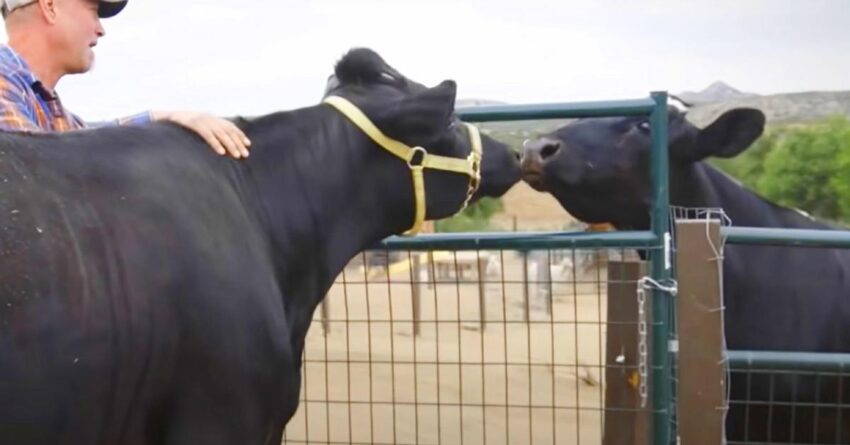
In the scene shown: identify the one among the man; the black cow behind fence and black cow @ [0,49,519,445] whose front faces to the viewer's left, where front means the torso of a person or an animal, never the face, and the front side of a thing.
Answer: the black cow behind fence

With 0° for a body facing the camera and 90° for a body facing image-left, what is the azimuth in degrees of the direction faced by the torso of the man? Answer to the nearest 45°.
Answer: approximately 270°

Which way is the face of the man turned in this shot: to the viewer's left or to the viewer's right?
to the viewer's right

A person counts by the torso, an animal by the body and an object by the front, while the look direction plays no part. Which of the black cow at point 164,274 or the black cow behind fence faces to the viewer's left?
the black cow behind fence

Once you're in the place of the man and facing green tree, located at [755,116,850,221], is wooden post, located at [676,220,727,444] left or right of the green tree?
right

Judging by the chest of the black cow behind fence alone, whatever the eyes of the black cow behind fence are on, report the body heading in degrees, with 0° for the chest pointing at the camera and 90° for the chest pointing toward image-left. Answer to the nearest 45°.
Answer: approximately 90°

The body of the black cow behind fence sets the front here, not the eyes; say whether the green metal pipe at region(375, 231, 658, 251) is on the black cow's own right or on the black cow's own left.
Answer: on the black cow's own left

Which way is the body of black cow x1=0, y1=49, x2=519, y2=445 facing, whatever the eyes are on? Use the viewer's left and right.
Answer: facing to the right of the viewer
